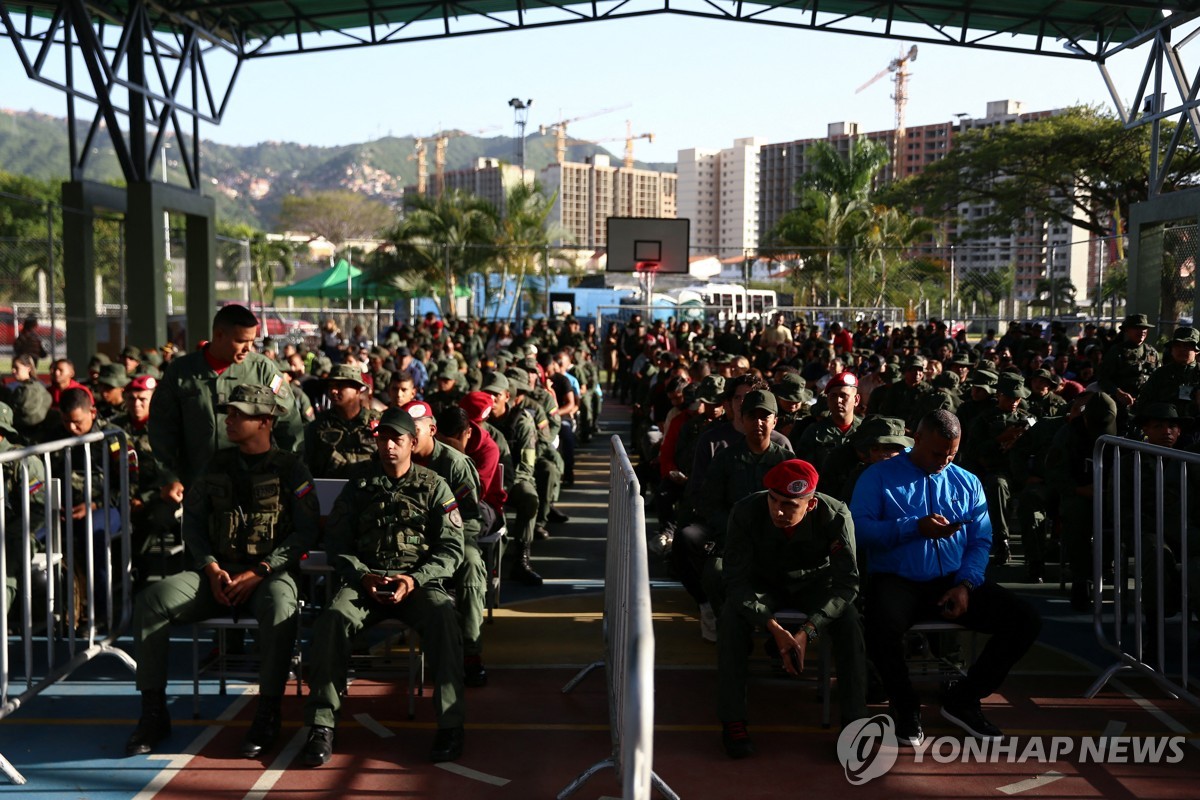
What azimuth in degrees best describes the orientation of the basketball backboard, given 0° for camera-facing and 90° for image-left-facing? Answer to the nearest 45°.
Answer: approximately 0°

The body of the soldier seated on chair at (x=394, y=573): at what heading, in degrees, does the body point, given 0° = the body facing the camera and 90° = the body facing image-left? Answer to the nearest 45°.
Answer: approximately 0°

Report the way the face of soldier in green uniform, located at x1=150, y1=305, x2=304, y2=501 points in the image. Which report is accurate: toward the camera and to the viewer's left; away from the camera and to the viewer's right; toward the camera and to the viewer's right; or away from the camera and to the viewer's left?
toward the camera and to the viewer's right

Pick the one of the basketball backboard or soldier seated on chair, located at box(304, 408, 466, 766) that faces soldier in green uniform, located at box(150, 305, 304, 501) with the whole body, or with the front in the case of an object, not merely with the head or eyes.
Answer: the basketball backboard

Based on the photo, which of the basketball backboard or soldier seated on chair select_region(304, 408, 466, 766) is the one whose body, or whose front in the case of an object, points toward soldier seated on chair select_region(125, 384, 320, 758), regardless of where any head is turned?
the basketball backboard

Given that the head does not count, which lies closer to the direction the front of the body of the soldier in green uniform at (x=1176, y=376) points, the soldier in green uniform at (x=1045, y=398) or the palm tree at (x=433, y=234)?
the soldier in green uniform
